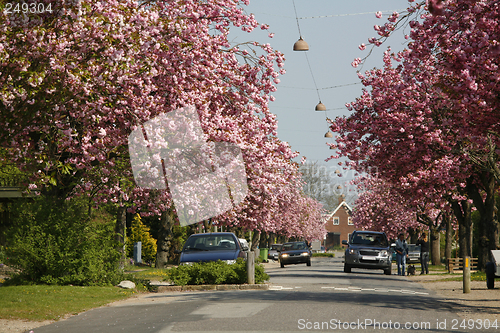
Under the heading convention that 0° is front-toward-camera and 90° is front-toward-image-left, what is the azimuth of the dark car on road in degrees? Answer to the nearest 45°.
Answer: approximately 0°

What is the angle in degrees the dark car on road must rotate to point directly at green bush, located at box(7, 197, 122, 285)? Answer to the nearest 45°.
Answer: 0° — it already faces it

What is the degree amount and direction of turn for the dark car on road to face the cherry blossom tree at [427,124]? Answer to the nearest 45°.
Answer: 0° — it already faces it

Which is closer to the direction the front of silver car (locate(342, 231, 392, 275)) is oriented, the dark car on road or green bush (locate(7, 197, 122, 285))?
the green bush

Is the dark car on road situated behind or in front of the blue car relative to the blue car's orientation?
behind

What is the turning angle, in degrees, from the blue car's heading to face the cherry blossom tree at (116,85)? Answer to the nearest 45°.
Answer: approximately 45° to its right

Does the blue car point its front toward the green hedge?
yes

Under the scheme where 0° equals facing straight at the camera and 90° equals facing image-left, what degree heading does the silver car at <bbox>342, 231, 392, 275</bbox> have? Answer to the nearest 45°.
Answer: approximately 0°

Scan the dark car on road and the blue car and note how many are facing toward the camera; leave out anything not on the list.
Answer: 2

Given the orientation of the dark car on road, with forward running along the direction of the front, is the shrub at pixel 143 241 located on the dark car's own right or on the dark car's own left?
on the dark car's own right

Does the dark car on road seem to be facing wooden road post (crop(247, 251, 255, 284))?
yes
